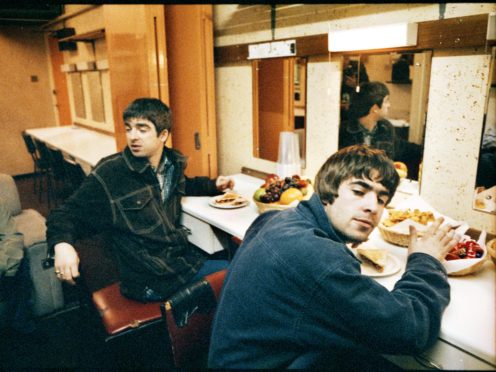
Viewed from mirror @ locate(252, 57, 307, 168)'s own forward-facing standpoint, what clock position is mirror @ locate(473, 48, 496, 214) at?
mirror @ locate(473, 48, 496, 214) is roughly at 9 o'clock from mirror @ locate(252, 57, 307, 168).

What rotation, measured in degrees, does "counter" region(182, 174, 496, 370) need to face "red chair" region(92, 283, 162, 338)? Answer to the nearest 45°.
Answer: approximately 45° to its right

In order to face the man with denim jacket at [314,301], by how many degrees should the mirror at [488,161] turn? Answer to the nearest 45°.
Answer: approximately 45° to its left

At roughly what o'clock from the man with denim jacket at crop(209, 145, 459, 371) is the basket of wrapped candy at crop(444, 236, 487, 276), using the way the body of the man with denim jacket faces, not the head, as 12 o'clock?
The basket of wrapped candy is roughly at 12 o'clock from the man with denim jacket.

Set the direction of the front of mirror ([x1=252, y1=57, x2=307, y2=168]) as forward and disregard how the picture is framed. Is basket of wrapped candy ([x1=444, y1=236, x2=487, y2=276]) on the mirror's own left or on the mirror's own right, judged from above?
on the mirror's own left

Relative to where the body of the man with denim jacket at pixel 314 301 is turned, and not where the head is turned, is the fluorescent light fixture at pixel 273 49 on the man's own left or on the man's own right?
on the man's own left

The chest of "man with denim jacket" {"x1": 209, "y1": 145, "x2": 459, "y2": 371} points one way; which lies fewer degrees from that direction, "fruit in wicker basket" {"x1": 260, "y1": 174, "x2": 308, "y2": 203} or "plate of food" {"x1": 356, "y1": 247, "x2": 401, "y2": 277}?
the plate of food

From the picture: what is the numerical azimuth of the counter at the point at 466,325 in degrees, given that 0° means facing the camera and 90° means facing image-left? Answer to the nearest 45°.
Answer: approximately 45°

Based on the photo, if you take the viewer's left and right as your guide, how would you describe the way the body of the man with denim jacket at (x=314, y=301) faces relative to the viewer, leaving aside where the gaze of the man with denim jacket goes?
facing away from the viewer and to the right of the viewer

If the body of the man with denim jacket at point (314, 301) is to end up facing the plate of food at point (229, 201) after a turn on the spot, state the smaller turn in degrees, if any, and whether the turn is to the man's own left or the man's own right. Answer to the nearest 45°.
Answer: approximately 90° to the man's own left

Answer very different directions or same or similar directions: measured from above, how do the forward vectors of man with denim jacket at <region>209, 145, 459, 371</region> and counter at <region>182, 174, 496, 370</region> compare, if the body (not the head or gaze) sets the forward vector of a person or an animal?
very different directions
